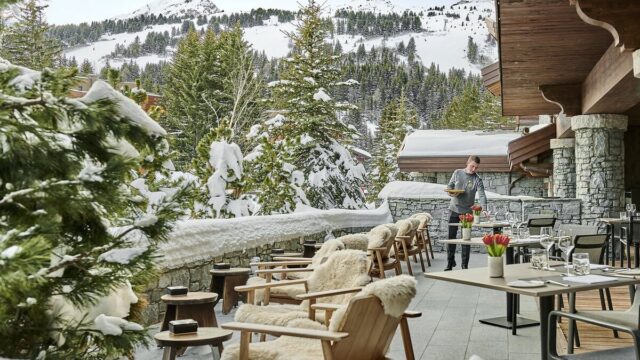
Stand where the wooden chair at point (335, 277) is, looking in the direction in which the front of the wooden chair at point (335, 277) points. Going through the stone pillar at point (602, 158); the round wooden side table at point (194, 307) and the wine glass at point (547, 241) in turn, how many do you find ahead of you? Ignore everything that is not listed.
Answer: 1

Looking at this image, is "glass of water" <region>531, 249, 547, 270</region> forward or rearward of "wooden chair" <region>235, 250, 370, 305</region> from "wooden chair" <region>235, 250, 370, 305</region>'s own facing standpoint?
rearward

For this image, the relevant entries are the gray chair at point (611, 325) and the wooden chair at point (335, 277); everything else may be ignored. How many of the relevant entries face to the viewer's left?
2

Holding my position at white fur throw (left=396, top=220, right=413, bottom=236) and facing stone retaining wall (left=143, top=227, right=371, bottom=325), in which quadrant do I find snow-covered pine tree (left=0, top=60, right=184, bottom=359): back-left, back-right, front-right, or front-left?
front-left

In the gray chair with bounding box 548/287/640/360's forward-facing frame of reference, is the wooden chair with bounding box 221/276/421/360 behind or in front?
in front

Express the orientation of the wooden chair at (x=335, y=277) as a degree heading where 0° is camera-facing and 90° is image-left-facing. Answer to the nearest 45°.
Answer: approximately 90°

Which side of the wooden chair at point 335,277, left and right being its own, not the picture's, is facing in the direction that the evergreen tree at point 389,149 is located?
right

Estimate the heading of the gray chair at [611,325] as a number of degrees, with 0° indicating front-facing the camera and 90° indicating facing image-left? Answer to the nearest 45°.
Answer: approximately 90°

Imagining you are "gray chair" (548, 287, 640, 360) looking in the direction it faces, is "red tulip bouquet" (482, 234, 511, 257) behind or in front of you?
in front

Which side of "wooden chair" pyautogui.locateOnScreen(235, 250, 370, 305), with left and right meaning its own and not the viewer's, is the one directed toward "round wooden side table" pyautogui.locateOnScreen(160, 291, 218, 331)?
front
